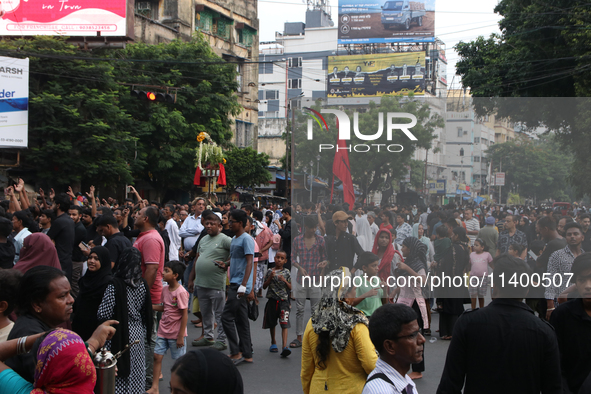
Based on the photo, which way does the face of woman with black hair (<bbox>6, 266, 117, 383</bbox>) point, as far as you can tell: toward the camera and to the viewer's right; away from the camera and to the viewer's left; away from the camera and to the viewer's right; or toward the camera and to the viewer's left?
toward the camera and to the viewer's right

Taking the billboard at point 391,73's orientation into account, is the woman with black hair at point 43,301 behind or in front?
in front

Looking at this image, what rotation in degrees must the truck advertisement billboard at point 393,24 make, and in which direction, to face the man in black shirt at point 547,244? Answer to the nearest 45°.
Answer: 0° — it already faces them
